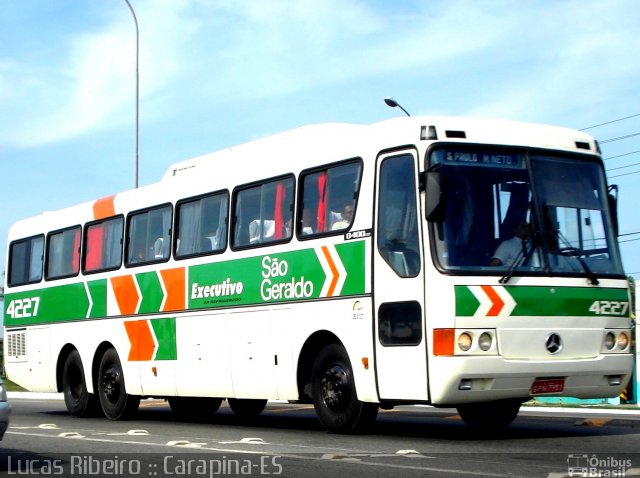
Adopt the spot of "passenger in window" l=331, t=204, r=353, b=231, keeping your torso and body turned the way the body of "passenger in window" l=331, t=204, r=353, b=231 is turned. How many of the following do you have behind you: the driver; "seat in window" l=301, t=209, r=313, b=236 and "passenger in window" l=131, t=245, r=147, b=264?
2

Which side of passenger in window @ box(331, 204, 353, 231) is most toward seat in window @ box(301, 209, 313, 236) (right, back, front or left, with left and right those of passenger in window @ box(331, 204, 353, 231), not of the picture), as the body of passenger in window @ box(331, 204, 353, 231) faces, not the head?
back

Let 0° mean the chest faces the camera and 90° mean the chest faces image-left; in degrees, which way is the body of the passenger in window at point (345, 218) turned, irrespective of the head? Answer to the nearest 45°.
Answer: approximately 315°

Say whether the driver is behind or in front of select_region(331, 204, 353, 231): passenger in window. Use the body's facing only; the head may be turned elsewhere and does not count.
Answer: in front

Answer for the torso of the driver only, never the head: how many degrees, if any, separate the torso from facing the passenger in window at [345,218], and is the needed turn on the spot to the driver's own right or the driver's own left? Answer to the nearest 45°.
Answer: approximately 135° to the driver's own right

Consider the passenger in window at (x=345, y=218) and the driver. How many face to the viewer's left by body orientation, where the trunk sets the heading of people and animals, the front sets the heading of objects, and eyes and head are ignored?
0

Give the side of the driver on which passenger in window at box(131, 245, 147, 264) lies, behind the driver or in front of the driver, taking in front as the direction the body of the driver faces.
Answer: behind

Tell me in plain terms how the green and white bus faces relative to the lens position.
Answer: facing the viewer and to the right of the viewer

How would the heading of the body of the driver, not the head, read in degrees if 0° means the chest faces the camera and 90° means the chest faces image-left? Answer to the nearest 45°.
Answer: approximately 315°

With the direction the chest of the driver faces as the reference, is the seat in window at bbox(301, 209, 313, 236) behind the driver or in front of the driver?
behind

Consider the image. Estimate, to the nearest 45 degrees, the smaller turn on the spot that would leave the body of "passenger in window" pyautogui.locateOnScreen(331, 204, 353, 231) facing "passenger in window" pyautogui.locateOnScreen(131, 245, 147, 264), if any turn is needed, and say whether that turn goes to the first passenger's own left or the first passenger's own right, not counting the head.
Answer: approximately 180°
